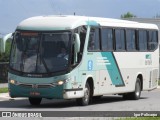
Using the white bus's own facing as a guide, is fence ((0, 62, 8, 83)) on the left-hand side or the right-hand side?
on its right

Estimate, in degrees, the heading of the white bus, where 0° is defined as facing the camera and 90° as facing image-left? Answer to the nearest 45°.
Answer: approximately 45°
